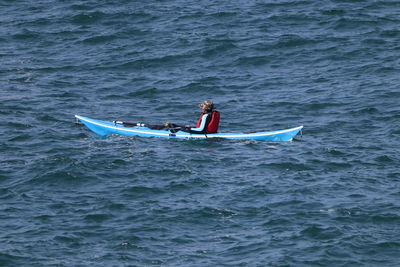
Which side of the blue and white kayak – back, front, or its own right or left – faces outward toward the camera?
left

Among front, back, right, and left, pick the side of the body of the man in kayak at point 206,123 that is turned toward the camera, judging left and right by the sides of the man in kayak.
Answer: left
